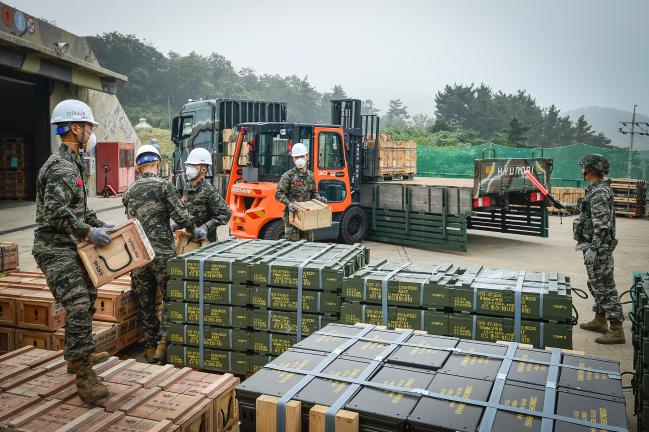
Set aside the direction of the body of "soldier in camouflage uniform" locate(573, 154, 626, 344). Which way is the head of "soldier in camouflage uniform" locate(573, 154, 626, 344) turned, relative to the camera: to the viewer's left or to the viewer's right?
to the viewer's left

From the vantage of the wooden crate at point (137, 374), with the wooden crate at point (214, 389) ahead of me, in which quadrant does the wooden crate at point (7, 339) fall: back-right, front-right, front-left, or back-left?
back-left

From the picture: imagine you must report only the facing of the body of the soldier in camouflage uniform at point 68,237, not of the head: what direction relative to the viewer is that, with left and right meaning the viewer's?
facing to the right of the viewer

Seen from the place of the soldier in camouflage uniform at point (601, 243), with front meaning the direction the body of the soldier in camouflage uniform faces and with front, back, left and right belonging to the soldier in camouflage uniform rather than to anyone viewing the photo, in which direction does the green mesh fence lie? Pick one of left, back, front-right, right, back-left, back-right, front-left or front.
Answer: right

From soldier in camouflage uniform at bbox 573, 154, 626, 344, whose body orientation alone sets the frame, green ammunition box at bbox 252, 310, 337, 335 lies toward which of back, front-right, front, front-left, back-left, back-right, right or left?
front-left

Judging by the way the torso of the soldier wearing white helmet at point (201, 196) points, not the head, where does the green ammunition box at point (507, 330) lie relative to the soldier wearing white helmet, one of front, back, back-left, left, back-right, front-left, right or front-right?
left

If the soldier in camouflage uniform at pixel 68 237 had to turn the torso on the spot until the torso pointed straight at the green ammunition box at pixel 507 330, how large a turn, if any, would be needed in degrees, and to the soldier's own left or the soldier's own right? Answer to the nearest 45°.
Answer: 0° — they already face it

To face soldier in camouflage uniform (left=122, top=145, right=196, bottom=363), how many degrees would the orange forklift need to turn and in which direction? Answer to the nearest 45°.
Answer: approximately 135° to its right

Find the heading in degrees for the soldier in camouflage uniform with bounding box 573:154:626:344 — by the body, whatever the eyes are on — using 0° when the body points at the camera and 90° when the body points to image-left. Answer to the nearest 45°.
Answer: approximately 90°

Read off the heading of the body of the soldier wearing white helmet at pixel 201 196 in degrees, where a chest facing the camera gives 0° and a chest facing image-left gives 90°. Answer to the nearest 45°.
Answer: approximately 45°

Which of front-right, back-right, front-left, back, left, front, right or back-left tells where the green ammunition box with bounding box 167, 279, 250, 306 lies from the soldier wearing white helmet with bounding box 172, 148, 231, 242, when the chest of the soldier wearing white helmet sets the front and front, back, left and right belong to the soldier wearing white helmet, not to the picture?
front-left

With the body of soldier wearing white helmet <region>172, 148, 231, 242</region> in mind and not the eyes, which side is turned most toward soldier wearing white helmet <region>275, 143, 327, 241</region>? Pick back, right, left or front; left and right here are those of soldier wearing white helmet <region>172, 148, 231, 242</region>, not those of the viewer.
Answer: back

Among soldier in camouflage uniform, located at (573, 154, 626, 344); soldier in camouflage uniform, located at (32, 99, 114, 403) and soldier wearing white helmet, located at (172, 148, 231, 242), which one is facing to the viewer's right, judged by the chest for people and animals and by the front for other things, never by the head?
soldier in camouflage uniform, located at (32, 99, 114, 403)

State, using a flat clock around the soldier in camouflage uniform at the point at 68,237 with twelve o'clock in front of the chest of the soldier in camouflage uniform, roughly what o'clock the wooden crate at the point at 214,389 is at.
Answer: The wooden crate is roughly at 1 o'clock from the soldier in camouflage uniform.

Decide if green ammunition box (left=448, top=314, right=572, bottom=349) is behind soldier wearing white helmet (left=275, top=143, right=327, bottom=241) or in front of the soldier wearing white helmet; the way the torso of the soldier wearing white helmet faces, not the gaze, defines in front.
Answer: in front

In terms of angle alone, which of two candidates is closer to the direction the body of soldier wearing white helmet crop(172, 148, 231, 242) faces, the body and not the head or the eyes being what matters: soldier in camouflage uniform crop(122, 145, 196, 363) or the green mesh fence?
the soldier in camouflage uniform
